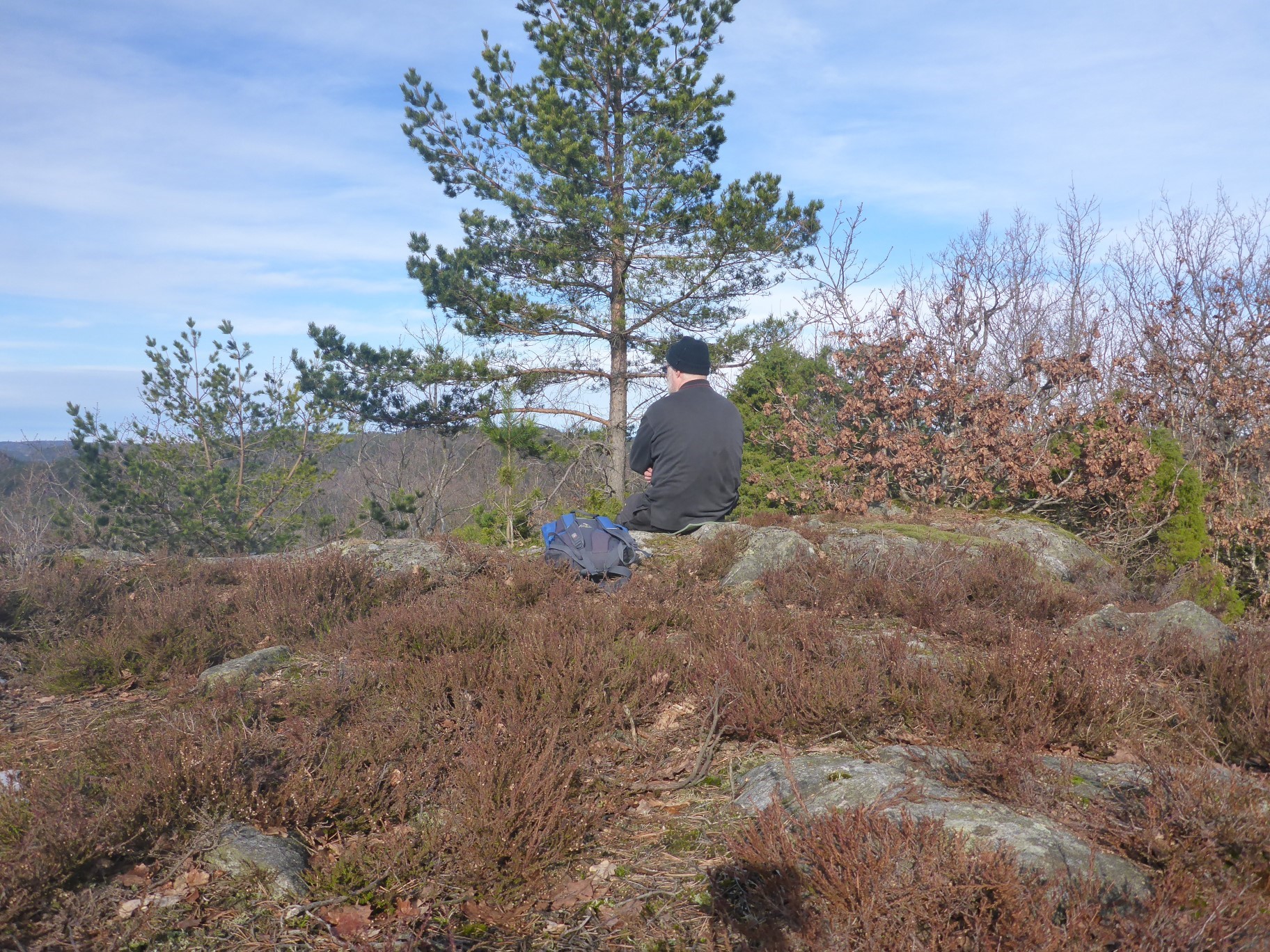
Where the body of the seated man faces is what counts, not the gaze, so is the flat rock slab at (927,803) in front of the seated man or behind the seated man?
behind

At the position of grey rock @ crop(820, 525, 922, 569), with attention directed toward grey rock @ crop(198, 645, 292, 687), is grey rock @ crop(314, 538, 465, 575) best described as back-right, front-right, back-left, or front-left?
front-right

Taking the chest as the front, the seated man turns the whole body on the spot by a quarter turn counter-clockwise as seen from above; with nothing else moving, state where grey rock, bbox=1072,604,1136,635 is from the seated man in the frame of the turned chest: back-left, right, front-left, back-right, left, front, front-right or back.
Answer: left

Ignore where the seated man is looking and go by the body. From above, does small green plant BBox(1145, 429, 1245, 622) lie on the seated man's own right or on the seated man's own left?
on the seated man's own right

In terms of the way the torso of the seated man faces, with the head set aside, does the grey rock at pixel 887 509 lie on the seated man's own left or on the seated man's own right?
on the seated man's own right

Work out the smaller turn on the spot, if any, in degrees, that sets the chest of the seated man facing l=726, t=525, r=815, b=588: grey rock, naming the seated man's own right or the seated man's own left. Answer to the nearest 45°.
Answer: approximately 180°

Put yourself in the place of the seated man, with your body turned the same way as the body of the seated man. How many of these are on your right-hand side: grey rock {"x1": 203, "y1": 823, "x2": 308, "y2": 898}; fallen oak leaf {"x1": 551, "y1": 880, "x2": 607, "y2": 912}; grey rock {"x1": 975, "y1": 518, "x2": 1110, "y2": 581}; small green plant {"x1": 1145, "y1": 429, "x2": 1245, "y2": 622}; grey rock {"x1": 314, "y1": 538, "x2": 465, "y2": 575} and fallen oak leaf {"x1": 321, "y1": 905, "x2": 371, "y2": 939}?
2

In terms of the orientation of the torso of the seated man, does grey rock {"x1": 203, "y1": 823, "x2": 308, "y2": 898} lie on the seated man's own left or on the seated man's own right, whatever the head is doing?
on the seated man's own left

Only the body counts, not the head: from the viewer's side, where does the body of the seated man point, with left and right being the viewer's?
facing away from the viewer and to the left of the viewer

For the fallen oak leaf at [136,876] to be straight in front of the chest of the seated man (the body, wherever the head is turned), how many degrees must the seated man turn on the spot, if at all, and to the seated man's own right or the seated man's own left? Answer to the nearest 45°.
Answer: approximately 135° to the seated man's own left

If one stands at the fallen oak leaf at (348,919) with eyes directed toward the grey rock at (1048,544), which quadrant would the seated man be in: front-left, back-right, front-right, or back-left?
front-left

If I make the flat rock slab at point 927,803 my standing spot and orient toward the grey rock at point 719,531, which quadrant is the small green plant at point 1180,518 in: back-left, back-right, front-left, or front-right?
front-right
